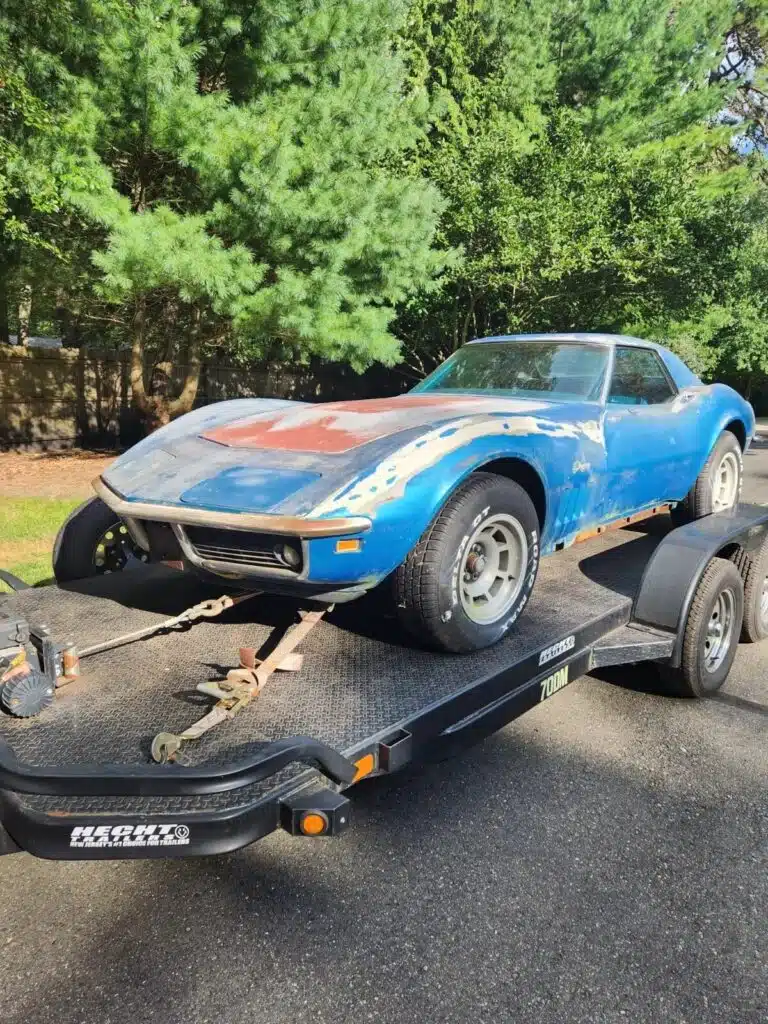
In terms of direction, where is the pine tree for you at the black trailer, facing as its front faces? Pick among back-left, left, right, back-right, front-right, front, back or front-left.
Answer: back-right

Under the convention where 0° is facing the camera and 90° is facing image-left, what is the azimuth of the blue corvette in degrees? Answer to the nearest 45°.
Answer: approximately 45°

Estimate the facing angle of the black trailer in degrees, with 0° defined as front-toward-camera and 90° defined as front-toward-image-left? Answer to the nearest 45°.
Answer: approximately 45°

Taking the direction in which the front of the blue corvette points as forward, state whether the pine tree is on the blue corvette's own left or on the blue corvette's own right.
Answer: on the blue corvette's own right
